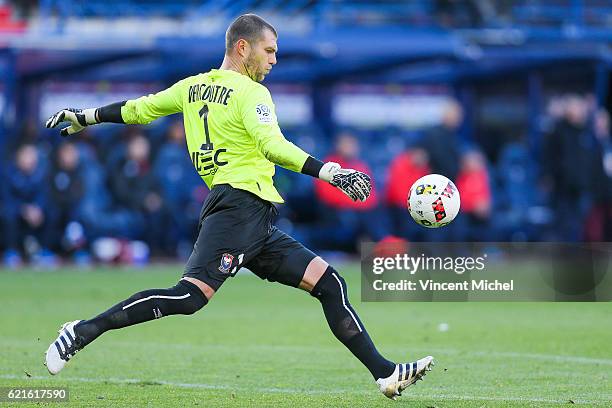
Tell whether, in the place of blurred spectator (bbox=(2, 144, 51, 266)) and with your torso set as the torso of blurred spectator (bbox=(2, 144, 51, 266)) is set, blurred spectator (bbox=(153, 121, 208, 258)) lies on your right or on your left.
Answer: on your left

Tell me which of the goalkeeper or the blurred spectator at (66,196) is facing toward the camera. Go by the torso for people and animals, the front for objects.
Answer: the blurred spectator

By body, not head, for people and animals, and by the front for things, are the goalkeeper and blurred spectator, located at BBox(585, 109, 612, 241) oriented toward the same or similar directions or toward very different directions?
very different directions

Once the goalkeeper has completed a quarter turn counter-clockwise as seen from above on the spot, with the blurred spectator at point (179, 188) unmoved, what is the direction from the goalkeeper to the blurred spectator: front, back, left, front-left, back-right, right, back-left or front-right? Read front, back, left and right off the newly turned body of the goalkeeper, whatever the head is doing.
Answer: front-right

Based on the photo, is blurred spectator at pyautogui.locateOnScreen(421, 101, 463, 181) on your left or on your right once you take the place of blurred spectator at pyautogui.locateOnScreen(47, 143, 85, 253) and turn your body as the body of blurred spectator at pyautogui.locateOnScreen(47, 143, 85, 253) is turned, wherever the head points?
on your left

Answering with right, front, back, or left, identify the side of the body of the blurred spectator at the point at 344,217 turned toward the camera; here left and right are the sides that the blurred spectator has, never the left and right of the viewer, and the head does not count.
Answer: front

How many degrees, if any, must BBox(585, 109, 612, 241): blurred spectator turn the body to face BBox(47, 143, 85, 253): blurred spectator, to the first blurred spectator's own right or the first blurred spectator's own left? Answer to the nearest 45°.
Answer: approximately 45° to the first blurred spectator's own right

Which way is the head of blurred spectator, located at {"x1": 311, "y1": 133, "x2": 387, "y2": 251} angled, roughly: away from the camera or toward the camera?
toward the camera

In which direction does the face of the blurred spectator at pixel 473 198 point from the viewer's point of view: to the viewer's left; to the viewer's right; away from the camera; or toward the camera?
toward the camera

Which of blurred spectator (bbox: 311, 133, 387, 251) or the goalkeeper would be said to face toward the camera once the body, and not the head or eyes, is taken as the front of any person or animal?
the blurred spectator

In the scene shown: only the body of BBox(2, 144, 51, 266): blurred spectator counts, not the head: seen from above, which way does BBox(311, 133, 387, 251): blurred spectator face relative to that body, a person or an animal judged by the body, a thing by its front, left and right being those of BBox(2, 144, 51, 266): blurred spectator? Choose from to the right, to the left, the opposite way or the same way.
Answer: the same way

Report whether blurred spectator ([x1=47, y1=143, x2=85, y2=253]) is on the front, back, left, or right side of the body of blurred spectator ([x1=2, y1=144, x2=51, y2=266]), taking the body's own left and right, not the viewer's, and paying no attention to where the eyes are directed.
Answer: left

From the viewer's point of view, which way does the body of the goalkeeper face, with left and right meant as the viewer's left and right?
facing away from the viewer and to the right of the viewer

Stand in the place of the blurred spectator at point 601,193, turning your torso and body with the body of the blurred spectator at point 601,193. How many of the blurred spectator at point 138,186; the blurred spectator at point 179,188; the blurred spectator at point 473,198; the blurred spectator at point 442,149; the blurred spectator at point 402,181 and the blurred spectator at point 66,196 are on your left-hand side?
0

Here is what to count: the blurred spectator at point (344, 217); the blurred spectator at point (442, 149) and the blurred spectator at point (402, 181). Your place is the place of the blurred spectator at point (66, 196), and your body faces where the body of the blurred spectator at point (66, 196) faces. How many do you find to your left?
3

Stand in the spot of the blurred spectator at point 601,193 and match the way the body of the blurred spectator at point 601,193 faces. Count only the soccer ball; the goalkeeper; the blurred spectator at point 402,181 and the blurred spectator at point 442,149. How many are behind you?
0

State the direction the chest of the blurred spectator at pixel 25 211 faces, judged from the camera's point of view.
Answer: toward the camera
